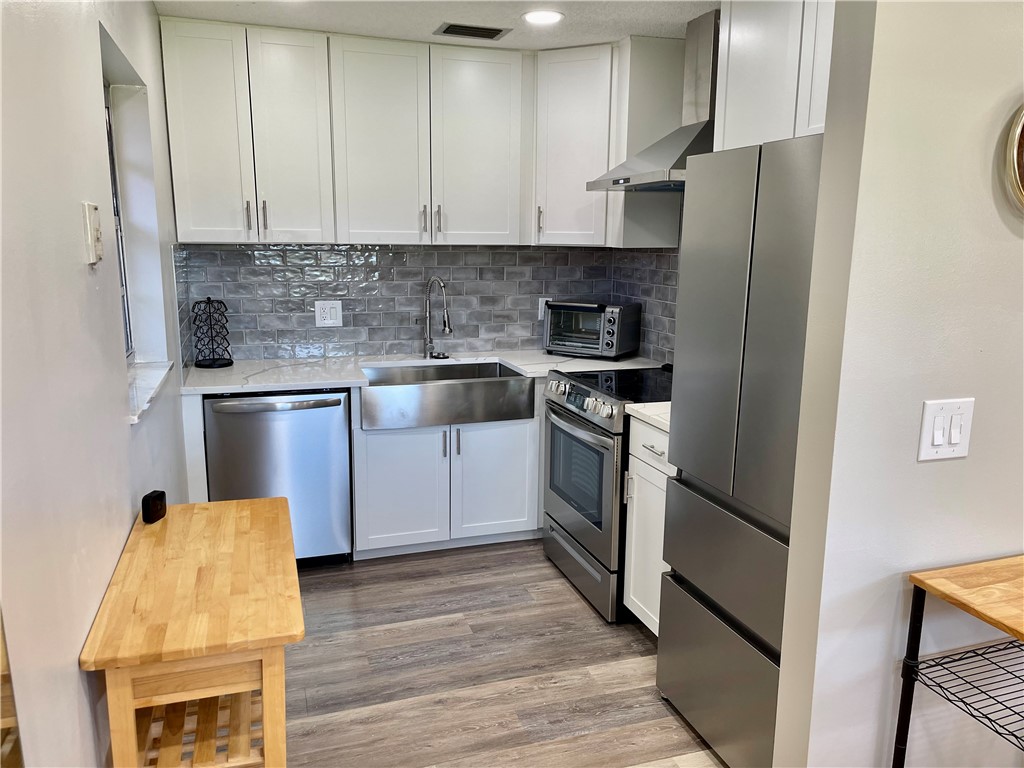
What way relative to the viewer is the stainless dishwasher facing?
toward the camera

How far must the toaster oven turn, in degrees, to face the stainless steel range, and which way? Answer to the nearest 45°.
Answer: approximately 45° to its left

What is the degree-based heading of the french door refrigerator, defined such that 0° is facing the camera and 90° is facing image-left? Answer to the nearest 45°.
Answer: approximately 45°

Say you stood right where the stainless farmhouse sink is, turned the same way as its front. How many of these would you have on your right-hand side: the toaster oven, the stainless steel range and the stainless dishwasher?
1

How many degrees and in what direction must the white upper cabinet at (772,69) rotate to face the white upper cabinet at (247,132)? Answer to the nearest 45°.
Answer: approximately 45° to its right

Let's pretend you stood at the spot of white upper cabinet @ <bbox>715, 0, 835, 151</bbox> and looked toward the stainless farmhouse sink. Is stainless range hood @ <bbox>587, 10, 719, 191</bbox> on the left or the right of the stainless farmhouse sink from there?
right

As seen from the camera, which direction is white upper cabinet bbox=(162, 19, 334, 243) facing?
toward the camera

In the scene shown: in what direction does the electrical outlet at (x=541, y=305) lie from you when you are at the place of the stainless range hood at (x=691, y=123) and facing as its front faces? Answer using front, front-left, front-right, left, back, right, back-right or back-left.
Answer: right

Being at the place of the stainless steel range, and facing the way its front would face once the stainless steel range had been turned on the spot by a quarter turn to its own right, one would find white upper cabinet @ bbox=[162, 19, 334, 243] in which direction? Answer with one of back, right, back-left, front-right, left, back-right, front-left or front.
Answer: front-left

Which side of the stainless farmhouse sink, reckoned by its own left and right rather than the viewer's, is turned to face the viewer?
front

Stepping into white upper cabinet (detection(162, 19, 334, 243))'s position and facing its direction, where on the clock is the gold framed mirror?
The gold framed mirror is roughly at 11 o'clock from the white upper cabinet.

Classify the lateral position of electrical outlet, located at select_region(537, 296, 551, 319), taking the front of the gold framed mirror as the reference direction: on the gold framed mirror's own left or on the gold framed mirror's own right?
on the gold framed mirror's own right

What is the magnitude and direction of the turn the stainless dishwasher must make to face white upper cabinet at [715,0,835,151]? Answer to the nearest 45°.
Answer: approximately 45° to its left
